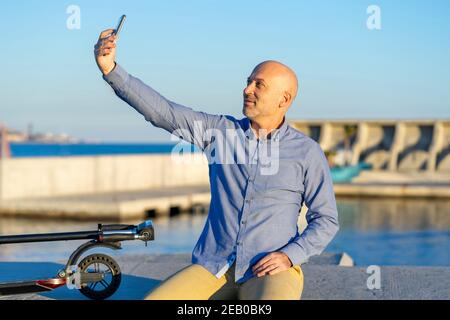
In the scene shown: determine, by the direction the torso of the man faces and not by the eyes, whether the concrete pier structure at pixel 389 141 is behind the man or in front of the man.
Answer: behind

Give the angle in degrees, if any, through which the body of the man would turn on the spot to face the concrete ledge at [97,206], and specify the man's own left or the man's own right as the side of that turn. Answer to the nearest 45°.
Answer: approximately 135° to the man's own right

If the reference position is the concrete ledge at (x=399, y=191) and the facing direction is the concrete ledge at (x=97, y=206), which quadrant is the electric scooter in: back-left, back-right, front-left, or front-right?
front-left

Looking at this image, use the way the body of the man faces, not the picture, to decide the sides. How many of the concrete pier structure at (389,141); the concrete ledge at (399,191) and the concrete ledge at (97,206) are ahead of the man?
0

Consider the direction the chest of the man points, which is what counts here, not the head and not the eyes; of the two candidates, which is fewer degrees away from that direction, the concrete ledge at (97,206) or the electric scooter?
the electric scooter

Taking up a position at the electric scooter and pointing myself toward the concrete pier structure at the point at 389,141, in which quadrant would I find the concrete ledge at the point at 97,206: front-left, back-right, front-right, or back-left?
front-left

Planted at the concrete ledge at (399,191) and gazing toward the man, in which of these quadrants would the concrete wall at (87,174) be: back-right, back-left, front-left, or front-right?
front-right

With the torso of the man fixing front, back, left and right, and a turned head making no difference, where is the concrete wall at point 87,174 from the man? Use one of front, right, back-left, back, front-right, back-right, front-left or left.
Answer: back-right

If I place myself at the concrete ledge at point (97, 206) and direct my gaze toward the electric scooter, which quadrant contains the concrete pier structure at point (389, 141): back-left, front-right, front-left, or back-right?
back-left

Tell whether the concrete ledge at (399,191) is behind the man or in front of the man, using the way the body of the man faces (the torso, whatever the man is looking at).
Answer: behind

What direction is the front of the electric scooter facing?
to the viewer's left

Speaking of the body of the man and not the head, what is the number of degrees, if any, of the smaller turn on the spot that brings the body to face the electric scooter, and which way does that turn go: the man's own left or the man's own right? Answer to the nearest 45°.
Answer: approximately 90° to the man's own right

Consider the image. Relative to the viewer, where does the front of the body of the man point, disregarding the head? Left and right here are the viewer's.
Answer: facing the viewer and to the left of the viewer

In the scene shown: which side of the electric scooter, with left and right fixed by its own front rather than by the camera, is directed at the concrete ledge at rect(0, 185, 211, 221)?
right

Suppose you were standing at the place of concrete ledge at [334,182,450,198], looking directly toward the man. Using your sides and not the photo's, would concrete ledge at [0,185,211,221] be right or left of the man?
right

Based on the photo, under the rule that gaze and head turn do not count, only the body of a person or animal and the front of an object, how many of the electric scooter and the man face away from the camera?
0
